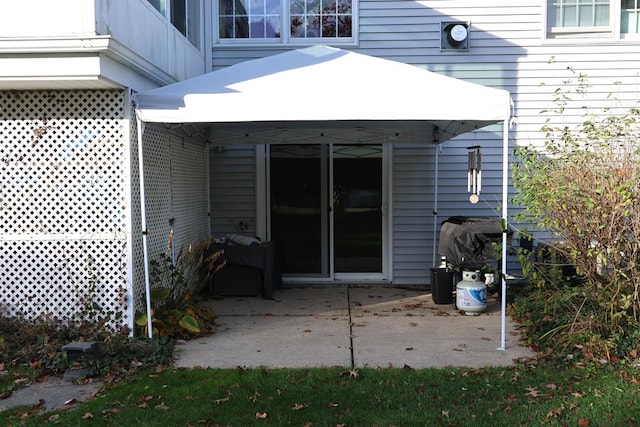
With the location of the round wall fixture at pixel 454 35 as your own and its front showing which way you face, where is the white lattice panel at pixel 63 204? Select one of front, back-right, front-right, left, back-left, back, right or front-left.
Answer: front-right

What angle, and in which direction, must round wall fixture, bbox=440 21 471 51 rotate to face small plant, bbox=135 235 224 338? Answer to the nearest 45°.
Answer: approximately 45° to its right

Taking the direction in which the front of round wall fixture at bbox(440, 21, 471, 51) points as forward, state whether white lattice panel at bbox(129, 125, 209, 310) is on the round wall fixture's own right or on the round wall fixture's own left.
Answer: on the round wall fixture's own right

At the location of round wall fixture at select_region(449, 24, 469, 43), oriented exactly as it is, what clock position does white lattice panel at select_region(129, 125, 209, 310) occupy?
The white lattice panel is roughly at 2 o'clock from the round wall fixture.

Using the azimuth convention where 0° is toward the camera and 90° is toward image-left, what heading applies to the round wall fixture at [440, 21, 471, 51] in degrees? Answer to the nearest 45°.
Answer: approximately 0°
